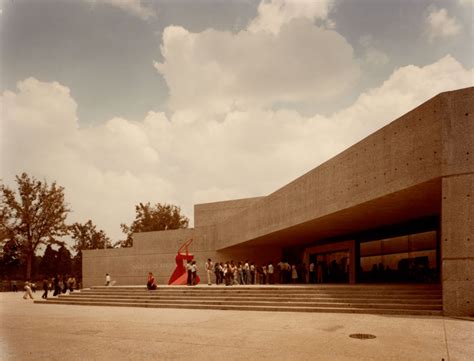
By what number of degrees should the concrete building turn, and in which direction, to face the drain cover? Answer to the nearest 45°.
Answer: approximately 45° to its left

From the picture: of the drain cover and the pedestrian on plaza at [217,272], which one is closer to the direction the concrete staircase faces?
the drain cover

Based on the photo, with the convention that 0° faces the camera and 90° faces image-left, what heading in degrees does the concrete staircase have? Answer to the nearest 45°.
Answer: approximately 45°
